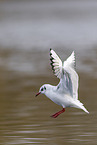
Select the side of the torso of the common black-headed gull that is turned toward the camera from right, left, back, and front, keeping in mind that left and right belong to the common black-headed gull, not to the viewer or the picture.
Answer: left
